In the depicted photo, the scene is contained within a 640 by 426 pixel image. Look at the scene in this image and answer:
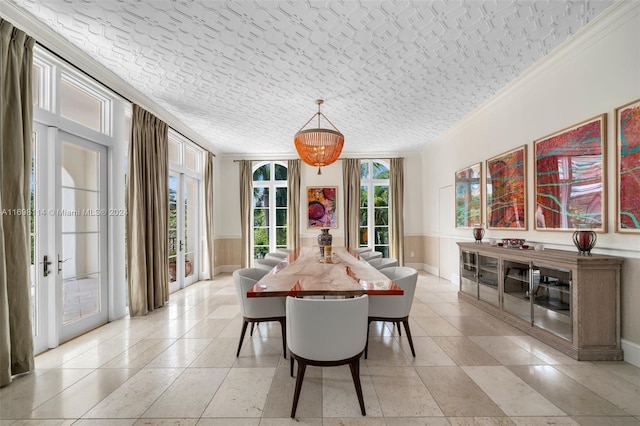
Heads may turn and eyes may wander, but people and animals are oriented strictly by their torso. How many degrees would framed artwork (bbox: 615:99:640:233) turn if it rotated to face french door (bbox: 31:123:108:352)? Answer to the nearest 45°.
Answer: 0° — it already faces it

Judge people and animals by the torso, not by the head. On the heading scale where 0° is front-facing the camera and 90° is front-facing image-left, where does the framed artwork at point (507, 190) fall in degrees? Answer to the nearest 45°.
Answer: approximately 45°

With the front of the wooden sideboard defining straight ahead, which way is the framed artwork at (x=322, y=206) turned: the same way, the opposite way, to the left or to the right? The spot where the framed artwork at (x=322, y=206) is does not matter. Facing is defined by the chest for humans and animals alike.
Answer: to the left

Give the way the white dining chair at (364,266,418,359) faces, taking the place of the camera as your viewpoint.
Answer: facing to the left of the viewer

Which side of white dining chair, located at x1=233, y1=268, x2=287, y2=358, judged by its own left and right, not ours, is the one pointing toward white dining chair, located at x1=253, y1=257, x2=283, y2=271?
left

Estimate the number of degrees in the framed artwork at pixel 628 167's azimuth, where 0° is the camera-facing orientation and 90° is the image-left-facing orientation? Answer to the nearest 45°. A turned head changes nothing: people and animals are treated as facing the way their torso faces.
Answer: approximately 45°

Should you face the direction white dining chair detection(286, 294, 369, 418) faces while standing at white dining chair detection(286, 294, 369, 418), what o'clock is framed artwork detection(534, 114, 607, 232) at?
The framed artwork is roughly at 2 o'clock from the white dining chair.

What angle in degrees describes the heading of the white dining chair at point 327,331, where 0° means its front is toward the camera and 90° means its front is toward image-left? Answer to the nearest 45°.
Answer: approximately 180°

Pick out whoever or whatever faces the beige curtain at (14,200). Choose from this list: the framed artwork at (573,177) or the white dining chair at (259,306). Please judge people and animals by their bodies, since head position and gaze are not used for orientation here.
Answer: the framed artwork

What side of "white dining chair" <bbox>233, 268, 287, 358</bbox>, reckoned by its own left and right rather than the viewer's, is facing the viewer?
right
